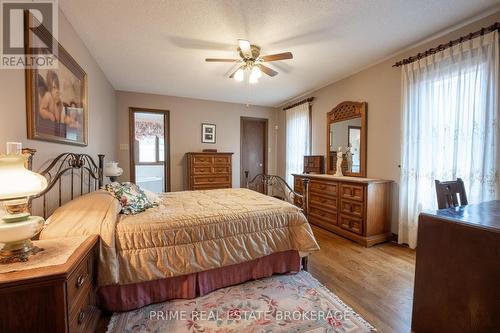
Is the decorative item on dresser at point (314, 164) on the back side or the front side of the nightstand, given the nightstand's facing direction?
on the front side

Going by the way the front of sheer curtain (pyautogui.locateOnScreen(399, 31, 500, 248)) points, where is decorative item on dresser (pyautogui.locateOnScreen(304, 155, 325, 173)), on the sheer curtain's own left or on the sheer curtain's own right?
on the sheer curtain's own right

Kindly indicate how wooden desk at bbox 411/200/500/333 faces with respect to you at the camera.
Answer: facing away from the viewer and to the left of the viewer

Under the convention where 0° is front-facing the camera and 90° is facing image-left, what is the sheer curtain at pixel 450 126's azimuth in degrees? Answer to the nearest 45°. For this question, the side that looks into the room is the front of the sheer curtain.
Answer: approximately 45°

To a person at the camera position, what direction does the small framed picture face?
facing the viewer

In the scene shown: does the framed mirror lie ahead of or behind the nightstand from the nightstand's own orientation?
ahead

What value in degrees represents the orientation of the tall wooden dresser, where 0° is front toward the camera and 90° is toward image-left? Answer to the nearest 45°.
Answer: approximately 0°

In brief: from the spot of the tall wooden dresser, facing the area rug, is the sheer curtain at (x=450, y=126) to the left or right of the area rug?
left

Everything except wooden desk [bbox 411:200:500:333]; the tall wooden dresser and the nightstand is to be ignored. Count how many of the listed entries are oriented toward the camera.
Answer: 1

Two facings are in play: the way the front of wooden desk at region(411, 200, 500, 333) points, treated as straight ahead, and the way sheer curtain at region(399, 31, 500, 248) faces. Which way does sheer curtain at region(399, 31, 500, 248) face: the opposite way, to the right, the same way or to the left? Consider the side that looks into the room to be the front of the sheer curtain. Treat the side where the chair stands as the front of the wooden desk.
to the left

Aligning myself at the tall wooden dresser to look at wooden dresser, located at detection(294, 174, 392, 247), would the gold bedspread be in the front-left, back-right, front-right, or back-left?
front-right

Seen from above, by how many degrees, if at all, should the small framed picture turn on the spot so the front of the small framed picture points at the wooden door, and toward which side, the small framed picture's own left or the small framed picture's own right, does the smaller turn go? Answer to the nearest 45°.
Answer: approximately 90° to the small framed picture's own left

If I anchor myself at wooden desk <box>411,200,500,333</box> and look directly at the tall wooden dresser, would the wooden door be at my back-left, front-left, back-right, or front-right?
front-right

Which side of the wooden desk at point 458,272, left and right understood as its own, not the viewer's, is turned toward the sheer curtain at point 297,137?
front

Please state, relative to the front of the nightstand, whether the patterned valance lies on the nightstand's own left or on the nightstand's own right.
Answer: on the nightstand's own left

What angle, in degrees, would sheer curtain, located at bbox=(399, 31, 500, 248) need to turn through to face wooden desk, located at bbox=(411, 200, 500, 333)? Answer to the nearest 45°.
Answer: approximately 45° to its left

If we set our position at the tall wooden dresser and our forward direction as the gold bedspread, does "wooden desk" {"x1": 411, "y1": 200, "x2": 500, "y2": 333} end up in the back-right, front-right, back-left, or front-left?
front-left

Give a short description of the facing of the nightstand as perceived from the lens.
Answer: facing to the right of the viewer

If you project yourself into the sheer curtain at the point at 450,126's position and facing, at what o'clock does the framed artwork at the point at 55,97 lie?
The framed artwork is roughly at 12 o'clock from the sheer curtain.

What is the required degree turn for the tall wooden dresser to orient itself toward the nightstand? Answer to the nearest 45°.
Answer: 0° — it already faces it

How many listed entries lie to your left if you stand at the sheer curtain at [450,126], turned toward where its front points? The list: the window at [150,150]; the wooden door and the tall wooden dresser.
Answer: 0

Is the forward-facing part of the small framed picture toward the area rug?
yes

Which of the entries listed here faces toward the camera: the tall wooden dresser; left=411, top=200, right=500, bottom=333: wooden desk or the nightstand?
the tall wooden dresser

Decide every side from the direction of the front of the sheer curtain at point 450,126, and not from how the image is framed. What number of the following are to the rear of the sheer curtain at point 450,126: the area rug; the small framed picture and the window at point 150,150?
0

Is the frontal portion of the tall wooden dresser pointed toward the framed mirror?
no
